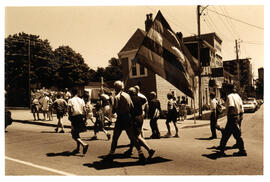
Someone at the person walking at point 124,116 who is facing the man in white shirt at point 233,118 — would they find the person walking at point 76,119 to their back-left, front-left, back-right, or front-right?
back-left

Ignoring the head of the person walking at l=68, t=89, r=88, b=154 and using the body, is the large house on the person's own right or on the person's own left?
on the person's own right

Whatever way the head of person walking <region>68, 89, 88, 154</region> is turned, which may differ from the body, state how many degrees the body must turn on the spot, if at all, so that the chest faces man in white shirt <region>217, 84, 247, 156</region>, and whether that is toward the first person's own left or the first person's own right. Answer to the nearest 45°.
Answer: approximately 135° to the first person's own right

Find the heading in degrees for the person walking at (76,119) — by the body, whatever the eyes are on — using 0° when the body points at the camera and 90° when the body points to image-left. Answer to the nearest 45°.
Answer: approximately 135°

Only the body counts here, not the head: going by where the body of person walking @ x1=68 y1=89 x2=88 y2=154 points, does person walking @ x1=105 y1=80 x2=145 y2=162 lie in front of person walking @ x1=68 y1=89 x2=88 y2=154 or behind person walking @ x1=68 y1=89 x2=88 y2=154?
behind

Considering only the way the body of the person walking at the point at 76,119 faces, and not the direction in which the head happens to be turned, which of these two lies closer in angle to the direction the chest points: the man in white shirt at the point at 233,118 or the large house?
the large house
